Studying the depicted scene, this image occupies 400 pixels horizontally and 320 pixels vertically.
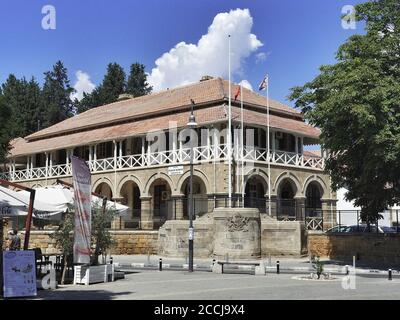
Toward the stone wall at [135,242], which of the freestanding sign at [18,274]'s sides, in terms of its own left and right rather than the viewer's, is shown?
back

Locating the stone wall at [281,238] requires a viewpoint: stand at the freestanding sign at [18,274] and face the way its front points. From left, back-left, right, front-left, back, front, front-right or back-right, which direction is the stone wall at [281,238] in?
back-left

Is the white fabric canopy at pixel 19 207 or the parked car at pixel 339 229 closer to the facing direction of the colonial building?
the white fabric canopy

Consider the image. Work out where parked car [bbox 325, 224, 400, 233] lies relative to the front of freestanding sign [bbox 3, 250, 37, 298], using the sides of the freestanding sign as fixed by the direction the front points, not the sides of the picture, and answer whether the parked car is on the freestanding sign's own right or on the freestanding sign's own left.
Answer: on the freestanding sign's own left

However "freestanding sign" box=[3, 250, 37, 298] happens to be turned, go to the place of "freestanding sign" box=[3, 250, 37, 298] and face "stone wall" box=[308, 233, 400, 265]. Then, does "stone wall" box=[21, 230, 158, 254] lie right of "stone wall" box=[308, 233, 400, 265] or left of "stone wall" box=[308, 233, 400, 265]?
left

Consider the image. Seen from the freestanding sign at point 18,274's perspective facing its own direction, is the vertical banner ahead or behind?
behind

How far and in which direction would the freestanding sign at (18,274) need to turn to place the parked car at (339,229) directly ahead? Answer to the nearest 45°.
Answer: approximately 135° to its left

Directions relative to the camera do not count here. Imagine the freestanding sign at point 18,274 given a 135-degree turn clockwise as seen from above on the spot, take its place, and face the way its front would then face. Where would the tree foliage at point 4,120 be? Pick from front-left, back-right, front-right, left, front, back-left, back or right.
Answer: front-right

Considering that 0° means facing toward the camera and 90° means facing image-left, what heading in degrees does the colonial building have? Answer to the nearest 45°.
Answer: approximately 45°

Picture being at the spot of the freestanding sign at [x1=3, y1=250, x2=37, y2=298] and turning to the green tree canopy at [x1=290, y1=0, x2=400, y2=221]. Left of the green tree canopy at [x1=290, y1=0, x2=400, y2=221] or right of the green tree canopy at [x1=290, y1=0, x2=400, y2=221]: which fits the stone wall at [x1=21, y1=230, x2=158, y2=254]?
left
